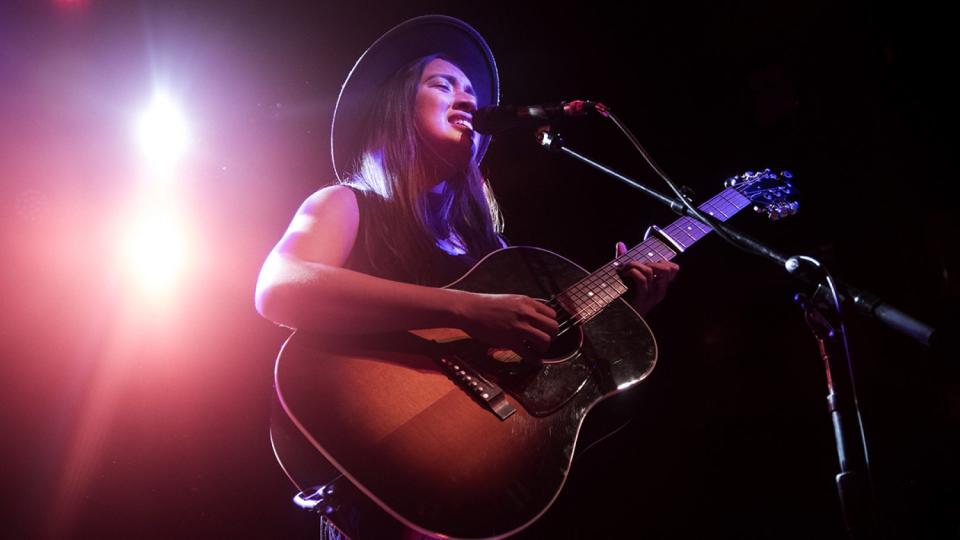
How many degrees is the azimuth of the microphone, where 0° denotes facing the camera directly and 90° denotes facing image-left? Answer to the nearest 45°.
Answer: approximately 90°
